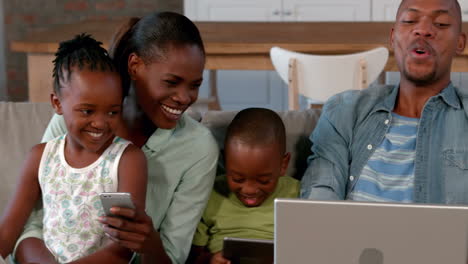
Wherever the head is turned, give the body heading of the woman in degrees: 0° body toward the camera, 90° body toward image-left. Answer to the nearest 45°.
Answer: approximately 315°

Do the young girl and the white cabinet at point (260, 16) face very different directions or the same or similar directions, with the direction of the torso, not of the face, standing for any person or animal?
same or similar directions

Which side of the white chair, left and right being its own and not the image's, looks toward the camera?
back

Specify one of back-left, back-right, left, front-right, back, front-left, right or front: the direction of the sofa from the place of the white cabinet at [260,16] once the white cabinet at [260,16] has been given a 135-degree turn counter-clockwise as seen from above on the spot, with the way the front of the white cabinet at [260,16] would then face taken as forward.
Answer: back-right

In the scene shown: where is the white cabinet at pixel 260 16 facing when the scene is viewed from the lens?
facing the viewer

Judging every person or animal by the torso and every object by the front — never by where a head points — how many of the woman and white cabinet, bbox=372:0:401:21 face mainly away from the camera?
0

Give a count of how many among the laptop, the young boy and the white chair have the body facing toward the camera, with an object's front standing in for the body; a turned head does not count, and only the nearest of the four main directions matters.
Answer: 1

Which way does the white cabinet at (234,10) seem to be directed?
toward the camera

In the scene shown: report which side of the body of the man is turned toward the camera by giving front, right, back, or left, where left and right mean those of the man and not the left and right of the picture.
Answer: front

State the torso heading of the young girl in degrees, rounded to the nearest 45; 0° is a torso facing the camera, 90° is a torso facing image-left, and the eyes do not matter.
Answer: approximately 0°

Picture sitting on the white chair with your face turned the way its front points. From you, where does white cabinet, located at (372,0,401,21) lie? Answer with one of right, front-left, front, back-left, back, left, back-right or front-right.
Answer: front

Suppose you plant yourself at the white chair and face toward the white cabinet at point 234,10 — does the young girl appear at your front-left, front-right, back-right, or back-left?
back-left

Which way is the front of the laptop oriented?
away from the camera

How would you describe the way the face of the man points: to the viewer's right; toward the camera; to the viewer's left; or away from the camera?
toward the camera
